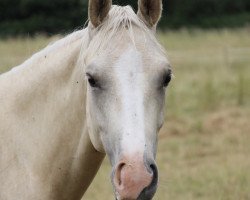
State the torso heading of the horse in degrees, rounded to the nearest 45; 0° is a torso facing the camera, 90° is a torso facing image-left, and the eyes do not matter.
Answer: approximately 315°
